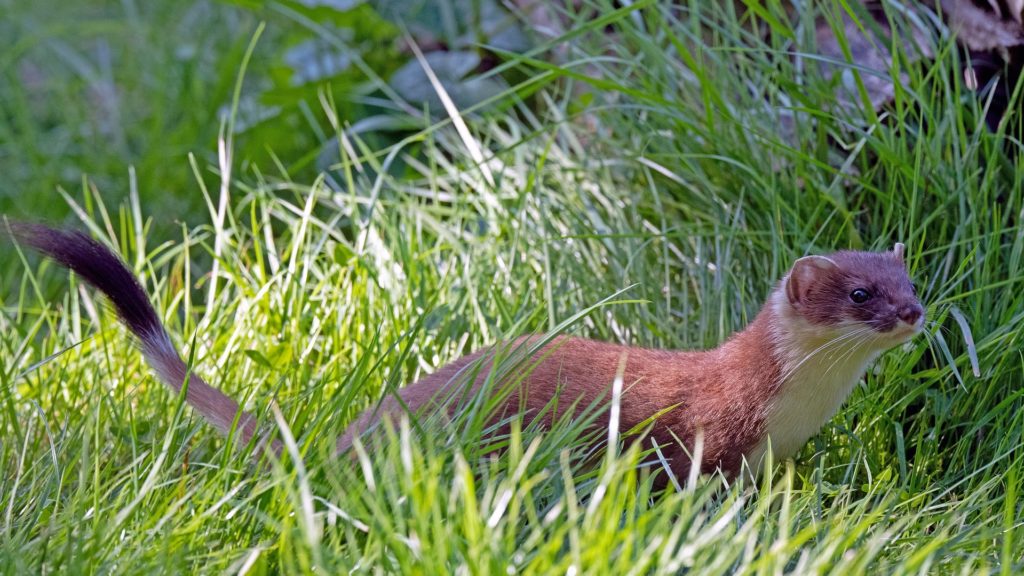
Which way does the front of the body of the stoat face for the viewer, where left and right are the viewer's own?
facing to the right of the viewer
